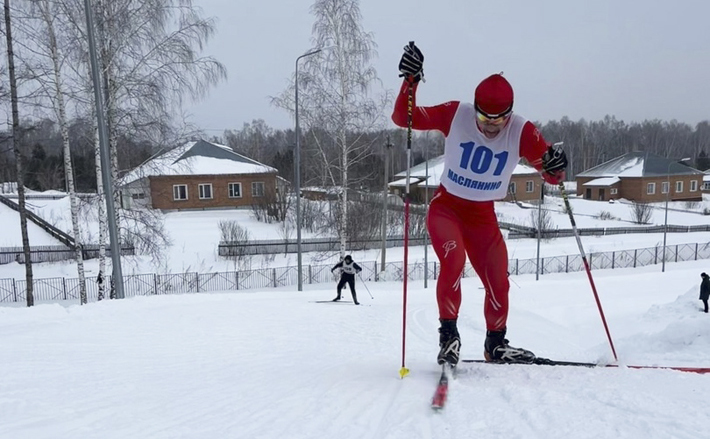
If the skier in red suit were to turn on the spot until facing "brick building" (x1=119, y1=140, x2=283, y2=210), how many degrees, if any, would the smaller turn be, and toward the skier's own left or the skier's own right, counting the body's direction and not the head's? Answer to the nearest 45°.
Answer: approximately 135° to the skier's own right

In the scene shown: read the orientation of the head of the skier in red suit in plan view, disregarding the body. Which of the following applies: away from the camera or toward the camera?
toward the camera

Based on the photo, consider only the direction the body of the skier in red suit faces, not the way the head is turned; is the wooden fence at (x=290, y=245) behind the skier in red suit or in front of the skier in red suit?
behind

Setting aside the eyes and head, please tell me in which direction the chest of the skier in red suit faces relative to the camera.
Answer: toward the camera

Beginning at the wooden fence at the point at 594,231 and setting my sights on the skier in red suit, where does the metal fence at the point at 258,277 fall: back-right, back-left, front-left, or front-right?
front-right

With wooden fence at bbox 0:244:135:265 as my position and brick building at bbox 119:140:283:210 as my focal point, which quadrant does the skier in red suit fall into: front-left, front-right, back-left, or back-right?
back-right

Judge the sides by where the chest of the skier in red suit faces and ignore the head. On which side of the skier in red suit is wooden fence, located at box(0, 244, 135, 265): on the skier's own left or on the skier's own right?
on the skier's own right

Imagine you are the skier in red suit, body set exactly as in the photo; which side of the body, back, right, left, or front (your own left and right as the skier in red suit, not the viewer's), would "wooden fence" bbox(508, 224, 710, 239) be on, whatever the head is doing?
back

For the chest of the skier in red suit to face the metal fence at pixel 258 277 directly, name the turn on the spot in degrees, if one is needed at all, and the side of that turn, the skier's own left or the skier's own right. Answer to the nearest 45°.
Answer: approximately 135° to the skier's own right

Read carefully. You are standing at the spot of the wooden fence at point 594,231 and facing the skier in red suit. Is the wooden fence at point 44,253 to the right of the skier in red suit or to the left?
right
